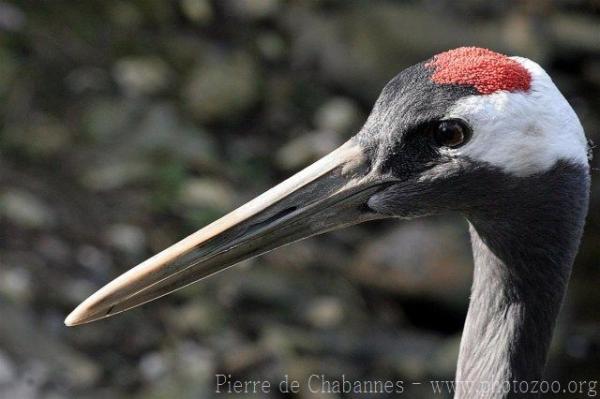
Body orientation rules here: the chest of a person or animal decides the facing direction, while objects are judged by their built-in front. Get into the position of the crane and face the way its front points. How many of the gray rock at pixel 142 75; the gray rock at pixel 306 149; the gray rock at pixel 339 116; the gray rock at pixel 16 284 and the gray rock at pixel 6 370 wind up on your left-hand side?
0

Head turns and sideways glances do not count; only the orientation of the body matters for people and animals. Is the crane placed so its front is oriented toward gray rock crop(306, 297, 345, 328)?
no

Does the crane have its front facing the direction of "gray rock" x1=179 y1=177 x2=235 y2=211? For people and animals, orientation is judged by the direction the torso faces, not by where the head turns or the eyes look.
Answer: no

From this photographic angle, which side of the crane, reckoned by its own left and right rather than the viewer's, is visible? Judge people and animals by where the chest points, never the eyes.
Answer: left

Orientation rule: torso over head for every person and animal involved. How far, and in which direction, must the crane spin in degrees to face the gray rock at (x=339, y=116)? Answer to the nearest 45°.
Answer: approximately 90° to its right
